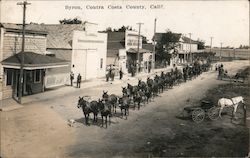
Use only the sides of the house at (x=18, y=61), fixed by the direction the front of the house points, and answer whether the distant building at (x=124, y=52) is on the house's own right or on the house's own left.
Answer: on the house's own left

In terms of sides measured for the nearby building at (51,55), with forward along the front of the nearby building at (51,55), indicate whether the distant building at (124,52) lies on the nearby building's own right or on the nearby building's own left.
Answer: on the nearby building's own left

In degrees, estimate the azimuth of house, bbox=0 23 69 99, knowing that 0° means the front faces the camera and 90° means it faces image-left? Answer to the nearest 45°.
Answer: approximately 315°

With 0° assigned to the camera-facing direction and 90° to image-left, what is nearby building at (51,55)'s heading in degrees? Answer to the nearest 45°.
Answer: approximately 315°

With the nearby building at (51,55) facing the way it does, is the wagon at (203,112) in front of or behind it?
in front

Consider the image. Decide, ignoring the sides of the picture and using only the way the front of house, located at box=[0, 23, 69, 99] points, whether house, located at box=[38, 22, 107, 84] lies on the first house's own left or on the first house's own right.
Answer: on the first house's own left

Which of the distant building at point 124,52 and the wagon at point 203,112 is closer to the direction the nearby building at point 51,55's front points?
the wagon
